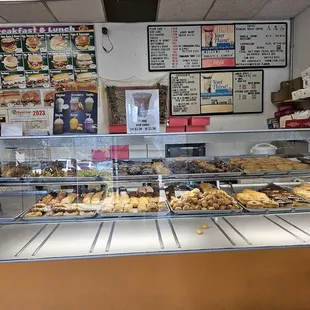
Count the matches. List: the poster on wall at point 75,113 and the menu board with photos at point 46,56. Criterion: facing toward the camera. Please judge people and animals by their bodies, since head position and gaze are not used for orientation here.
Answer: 2

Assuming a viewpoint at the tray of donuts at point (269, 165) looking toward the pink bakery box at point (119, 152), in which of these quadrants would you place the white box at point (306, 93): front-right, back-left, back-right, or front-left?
back-right

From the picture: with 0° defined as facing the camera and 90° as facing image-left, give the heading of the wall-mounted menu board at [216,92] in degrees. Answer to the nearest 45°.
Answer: approximately 0°

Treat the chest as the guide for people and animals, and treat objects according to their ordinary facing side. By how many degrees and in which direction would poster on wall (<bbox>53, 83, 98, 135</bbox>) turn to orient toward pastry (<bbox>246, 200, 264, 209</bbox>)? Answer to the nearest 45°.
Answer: approximately 90° to its left

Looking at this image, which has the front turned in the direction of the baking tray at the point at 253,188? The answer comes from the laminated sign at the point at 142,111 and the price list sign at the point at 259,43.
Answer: the price list sign

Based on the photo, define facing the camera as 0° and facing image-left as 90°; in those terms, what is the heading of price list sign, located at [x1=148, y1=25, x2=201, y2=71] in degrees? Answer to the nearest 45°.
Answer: approximately 0°

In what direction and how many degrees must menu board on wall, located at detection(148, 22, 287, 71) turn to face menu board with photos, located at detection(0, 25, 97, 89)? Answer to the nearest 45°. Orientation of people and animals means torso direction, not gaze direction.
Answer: approximately 90° to its right
